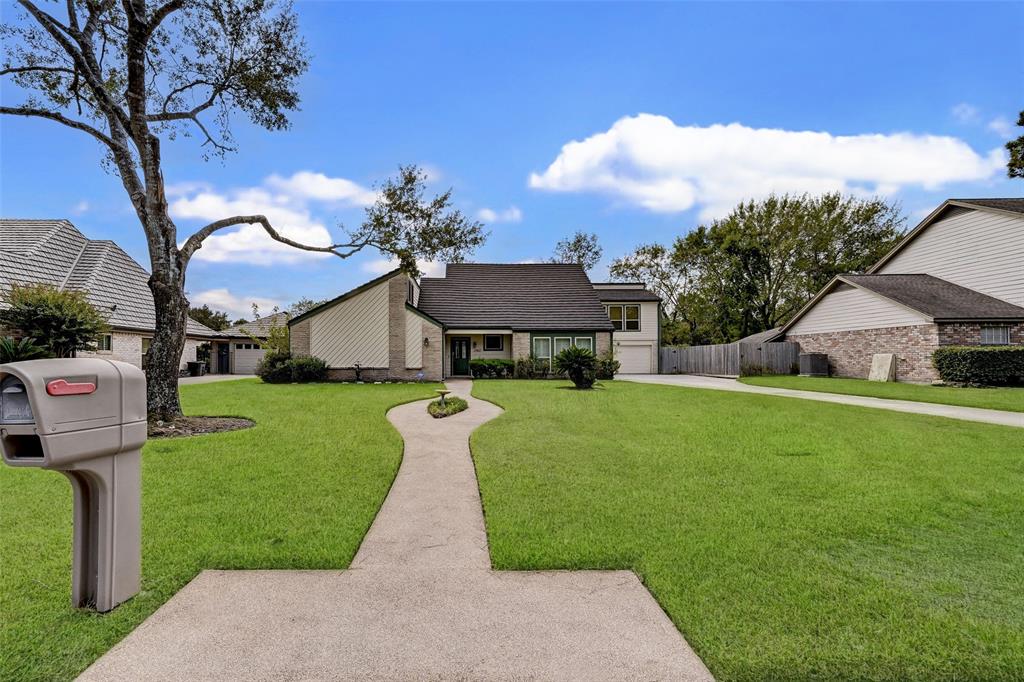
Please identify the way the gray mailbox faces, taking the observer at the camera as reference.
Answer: facing the viewer and to the left of the viewer

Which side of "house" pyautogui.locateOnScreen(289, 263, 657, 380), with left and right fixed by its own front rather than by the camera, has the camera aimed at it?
front

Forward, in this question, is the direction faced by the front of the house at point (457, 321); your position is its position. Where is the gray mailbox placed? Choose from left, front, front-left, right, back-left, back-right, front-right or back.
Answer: front

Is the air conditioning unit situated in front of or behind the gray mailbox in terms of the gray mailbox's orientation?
behind

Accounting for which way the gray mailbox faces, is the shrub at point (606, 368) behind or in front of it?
behind

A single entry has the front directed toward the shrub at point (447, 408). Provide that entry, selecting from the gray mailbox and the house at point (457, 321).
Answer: the house

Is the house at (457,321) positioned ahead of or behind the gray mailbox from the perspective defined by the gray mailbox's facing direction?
behind

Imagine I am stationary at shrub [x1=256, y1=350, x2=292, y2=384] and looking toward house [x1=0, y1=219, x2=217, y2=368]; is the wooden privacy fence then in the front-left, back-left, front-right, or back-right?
back-right

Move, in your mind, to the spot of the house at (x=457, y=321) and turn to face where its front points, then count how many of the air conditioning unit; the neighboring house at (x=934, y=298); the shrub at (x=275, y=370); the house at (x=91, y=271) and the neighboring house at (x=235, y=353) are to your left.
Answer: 2

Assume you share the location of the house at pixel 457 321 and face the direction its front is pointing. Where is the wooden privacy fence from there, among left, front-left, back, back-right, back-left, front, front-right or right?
left

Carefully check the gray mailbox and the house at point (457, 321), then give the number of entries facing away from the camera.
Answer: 0

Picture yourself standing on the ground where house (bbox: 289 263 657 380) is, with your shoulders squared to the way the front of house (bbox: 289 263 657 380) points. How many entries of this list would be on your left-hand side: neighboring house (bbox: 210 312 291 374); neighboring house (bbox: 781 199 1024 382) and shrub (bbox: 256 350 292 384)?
1

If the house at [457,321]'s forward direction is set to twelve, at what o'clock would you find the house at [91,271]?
the house at [91,271] is roughly at 3 o'clock from the house at [457,321].
